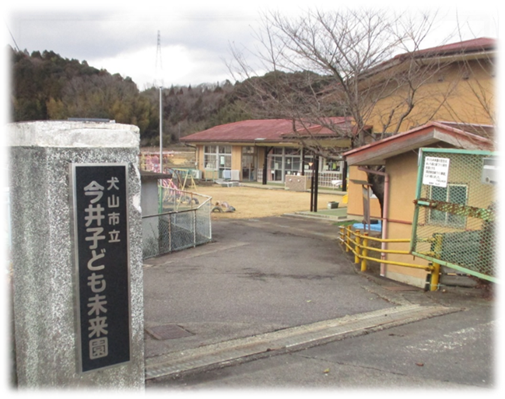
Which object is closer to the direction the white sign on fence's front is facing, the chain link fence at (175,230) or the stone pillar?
the stone pillar

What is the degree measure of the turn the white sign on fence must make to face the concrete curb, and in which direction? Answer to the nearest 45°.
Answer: approximately 45° to its right

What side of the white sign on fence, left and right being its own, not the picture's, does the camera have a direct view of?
front
